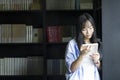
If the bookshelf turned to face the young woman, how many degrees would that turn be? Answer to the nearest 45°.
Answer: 0° — it already faces them

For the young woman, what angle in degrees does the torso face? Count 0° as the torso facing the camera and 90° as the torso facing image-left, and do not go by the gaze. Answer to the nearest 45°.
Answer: approximately 315°

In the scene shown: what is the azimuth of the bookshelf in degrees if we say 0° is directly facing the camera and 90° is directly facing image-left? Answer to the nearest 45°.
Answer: approximately 0°

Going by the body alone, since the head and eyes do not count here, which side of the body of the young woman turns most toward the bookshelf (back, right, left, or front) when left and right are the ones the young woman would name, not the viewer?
back
